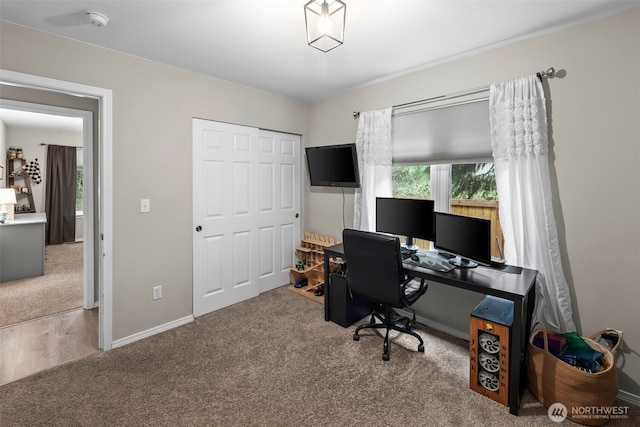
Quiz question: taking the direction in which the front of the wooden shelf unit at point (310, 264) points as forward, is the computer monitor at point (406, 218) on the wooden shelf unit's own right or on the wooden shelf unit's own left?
on the wooden shelf unit's own left

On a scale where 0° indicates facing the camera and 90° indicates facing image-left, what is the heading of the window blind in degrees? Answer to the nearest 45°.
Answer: approximately 45°

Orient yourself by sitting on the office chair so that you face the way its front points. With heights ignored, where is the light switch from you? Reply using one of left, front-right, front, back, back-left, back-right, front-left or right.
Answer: back-left

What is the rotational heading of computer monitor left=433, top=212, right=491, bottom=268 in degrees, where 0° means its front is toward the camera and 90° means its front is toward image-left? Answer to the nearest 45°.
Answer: approximately 45°

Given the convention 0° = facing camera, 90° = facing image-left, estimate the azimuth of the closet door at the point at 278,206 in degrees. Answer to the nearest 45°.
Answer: approximately 315°

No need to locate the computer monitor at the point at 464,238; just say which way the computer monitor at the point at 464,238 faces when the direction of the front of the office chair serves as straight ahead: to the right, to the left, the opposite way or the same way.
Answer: the opposite way

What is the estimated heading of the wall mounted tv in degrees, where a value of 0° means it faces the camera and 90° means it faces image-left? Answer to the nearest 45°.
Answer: approximately 45°
